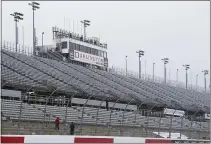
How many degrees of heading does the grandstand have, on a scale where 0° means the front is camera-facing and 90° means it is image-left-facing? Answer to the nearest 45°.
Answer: approximately 315°
